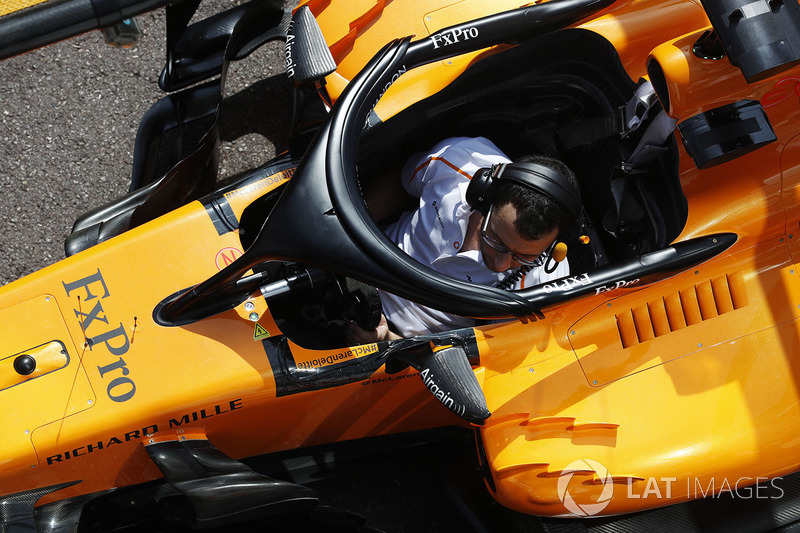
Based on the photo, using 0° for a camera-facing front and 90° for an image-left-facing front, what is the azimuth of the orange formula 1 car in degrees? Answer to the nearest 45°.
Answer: approximately 45°
